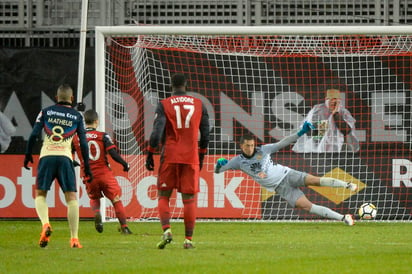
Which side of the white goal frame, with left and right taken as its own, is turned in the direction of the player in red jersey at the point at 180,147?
front

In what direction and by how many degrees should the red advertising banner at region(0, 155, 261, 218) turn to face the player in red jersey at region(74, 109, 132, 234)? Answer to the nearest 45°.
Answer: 0° — it already faces them

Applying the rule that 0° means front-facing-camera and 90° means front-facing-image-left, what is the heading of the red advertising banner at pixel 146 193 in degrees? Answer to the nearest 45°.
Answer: approximately 0°

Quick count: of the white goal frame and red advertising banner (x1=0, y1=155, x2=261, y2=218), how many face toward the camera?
2

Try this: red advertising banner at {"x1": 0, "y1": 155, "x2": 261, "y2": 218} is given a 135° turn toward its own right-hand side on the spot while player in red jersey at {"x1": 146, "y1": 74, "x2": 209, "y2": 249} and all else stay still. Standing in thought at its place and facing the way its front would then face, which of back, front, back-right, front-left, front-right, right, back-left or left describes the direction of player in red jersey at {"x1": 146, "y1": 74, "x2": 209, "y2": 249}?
back-left

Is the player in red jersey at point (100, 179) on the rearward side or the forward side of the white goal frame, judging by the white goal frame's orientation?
on the forward side

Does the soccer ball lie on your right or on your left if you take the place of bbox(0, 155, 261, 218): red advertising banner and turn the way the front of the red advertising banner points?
on your left

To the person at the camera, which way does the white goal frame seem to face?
facing the viewer
